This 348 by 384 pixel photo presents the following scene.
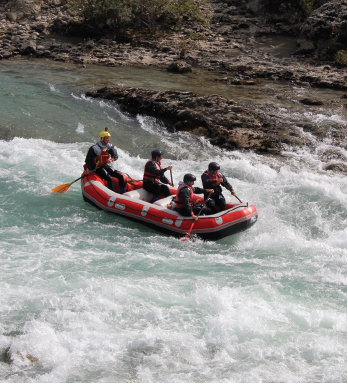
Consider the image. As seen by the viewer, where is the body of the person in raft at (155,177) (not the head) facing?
to the viewer's right

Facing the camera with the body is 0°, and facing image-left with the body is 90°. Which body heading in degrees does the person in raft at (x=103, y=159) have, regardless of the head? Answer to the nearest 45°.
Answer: approximately 315°

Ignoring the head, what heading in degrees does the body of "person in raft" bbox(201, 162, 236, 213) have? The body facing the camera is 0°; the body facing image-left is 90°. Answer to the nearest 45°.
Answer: approximately 315°

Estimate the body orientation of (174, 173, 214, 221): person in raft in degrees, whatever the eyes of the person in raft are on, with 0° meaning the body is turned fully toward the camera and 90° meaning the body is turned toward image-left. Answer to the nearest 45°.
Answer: approximately 270°

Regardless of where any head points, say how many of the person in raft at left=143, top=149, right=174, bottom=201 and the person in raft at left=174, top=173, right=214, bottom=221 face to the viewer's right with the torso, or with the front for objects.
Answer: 2
